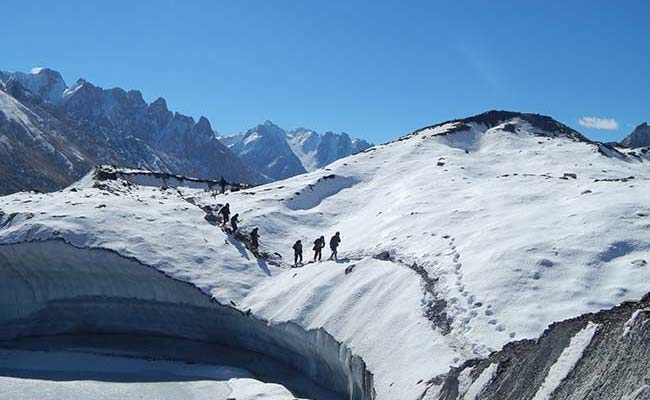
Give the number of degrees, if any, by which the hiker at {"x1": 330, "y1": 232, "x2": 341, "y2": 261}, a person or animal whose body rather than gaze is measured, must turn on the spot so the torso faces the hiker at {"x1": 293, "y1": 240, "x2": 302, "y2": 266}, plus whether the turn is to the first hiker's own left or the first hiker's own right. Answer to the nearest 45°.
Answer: approximately 135° to the first hiker's own left

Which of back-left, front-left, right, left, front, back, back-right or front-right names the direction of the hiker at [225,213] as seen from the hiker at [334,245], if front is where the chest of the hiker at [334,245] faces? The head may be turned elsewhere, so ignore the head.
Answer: back-left

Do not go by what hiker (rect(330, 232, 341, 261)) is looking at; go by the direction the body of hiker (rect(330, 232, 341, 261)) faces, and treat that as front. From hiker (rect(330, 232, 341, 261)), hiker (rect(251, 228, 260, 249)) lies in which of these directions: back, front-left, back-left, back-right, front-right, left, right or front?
back-left

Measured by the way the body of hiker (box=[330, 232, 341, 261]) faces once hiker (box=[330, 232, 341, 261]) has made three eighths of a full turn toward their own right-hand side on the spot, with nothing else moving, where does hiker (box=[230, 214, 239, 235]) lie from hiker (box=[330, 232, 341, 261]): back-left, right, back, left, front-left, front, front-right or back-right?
right

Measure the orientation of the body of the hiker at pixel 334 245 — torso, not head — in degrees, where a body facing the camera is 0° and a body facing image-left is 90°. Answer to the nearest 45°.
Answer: approximately 270°
